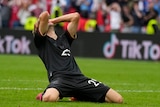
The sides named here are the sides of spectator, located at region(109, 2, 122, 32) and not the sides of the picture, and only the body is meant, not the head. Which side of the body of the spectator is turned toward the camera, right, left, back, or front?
front

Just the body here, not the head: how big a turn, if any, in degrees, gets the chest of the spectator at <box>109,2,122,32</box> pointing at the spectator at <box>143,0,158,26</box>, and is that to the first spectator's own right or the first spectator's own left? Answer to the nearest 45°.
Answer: approximately 90° to the first spectator's own left

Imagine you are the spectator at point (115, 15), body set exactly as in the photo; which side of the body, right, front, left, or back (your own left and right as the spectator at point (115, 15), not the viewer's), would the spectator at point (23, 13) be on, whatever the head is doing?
right

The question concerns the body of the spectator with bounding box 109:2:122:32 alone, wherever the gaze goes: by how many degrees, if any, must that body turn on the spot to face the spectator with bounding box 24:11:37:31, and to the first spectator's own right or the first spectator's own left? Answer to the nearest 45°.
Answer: approximately 90° to the first spectator's own right

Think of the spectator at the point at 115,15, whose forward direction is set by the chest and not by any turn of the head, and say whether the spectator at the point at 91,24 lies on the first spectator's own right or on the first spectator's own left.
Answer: on the first spectator's own right

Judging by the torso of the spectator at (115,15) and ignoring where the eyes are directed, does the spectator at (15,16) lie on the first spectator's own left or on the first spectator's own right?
on the first spectator's own right

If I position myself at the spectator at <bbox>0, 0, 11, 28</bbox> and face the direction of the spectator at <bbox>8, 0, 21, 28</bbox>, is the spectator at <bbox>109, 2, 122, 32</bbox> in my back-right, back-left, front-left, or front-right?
front-right

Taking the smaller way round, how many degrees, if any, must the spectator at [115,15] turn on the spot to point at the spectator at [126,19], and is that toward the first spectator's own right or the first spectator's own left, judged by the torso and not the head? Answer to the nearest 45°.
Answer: approximately 90° to the first spectator's own left
